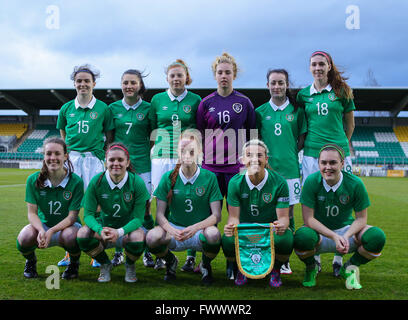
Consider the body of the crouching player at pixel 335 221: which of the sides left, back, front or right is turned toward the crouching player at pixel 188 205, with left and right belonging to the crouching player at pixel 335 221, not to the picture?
right

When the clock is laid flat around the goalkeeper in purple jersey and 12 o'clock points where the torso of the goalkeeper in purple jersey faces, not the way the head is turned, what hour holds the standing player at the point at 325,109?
The standing player is roughly at 9 o'clock from the goalkeeper in purple jersey.

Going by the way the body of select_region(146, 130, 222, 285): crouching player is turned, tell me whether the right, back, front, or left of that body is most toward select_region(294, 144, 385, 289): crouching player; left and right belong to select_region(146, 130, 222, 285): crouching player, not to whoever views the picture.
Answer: left

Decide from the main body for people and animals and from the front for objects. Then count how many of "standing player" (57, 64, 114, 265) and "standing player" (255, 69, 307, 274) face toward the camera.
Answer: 2
